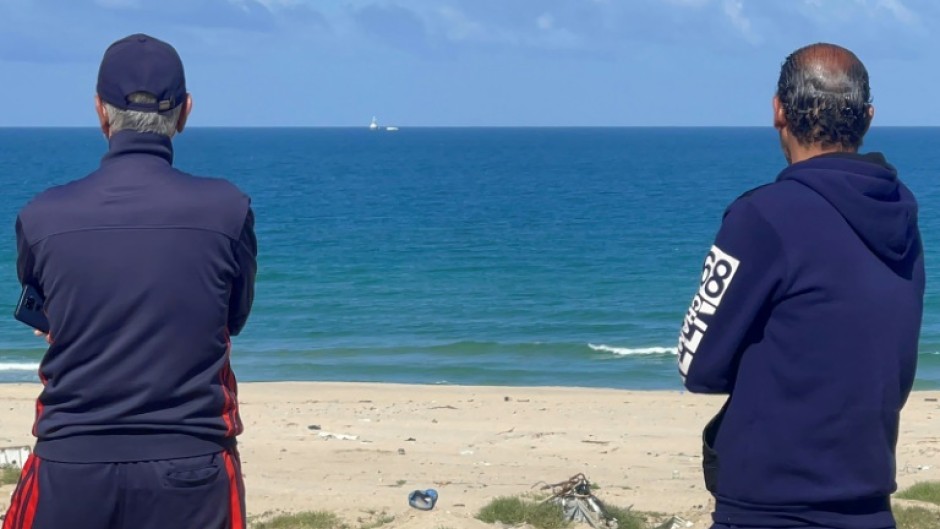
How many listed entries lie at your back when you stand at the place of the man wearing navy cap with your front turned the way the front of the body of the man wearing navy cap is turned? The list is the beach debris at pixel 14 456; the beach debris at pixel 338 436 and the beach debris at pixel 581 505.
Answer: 0

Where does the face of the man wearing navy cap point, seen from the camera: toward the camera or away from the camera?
away from the camera

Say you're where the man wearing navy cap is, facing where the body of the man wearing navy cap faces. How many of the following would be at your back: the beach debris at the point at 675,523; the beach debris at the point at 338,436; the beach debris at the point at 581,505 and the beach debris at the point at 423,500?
0

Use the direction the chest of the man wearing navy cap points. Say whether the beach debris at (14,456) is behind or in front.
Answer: in front

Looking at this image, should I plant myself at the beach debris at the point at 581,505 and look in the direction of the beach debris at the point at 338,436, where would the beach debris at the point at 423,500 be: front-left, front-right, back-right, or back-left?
front-left

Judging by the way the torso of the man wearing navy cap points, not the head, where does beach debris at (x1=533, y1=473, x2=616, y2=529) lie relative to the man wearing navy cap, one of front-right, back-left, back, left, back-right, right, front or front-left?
front-right

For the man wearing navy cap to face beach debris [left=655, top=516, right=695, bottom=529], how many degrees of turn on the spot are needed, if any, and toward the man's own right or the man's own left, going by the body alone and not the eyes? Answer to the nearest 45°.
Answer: approximately 45° to the man's own right

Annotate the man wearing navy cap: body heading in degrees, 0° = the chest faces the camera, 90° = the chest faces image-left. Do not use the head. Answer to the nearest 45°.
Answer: approximately 180°

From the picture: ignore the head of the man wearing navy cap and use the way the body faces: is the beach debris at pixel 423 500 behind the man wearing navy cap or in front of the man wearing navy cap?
in front

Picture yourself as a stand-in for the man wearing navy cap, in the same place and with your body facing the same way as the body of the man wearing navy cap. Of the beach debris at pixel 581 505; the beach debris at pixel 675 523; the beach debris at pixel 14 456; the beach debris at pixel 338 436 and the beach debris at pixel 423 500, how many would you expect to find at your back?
0

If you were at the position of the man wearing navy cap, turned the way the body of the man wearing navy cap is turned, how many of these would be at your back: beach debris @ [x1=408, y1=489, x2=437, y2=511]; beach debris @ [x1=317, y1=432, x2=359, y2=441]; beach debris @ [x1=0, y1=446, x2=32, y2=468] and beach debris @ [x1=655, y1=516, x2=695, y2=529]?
0
